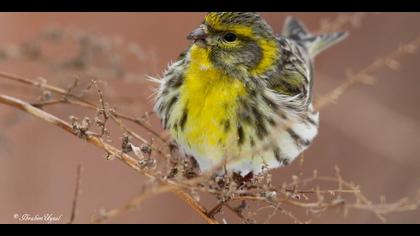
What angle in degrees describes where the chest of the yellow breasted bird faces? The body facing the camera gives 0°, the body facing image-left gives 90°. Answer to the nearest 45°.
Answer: approximately 45°
